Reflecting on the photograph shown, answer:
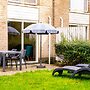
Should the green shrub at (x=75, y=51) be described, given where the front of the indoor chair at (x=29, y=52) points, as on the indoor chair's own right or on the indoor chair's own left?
on the indoor chair's own right
